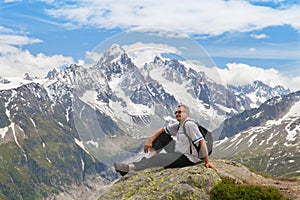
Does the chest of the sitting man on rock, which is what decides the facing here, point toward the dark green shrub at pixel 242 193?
no

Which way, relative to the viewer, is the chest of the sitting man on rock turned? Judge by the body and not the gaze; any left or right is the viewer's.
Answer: facing the viewer and to the left of the viewer
